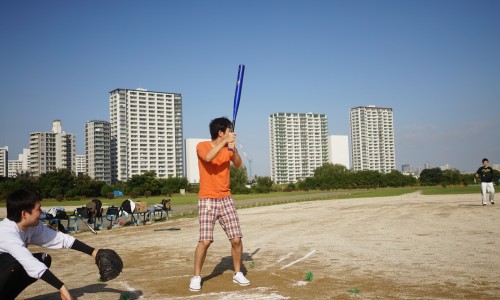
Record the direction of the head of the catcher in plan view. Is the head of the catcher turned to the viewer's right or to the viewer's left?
to the viewer's right

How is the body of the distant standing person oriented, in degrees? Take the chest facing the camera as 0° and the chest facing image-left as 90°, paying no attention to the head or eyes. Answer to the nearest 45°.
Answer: approximately 0°

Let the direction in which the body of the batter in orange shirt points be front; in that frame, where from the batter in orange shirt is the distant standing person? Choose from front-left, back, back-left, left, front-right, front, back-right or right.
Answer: left

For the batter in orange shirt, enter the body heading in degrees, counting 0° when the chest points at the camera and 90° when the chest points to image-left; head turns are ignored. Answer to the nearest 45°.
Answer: approximately 315°

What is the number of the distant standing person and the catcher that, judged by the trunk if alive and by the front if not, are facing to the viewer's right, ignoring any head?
1

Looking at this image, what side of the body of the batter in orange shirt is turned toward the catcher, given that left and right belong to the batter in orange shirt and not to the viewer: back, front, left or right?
right

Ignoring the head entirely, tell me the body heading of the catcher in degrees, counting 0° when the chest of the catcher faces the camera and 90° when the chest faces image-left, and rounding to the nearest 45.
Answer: approximately 270°
